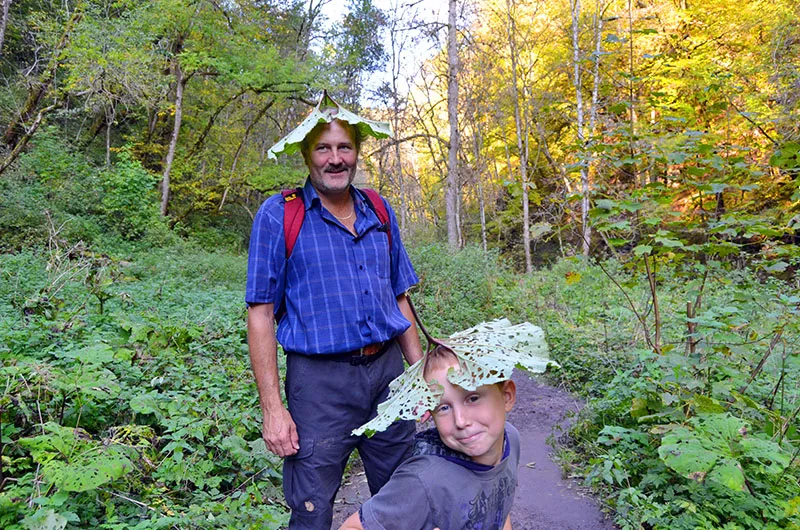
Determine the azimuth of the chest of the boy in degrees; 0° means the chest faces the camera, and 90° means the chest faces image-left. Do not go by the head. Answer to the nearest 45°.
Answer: approximately 315°

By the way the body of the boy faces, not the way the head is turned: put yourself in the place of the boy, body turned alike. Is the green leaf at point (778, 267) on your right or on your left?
on your left

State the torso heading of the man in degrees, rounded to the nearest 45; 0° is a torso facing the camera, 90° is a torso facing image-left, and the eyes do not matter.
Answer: approximately 315°

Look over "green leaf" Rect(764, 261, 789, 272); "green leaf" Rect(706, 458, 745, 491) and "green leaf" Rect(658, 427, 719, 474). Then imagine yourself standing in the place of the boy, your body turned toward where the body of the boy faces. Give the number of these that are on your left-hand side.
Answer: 3

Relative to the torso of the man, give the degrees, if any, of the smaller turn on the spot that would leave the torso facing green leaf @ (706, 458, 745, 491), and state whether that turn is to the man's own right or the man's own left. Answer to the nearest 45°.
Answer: approximately 45° to the man's own left

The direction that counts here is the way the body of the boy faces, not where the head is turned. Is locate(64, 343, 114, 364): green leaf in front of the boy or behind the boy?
behind
